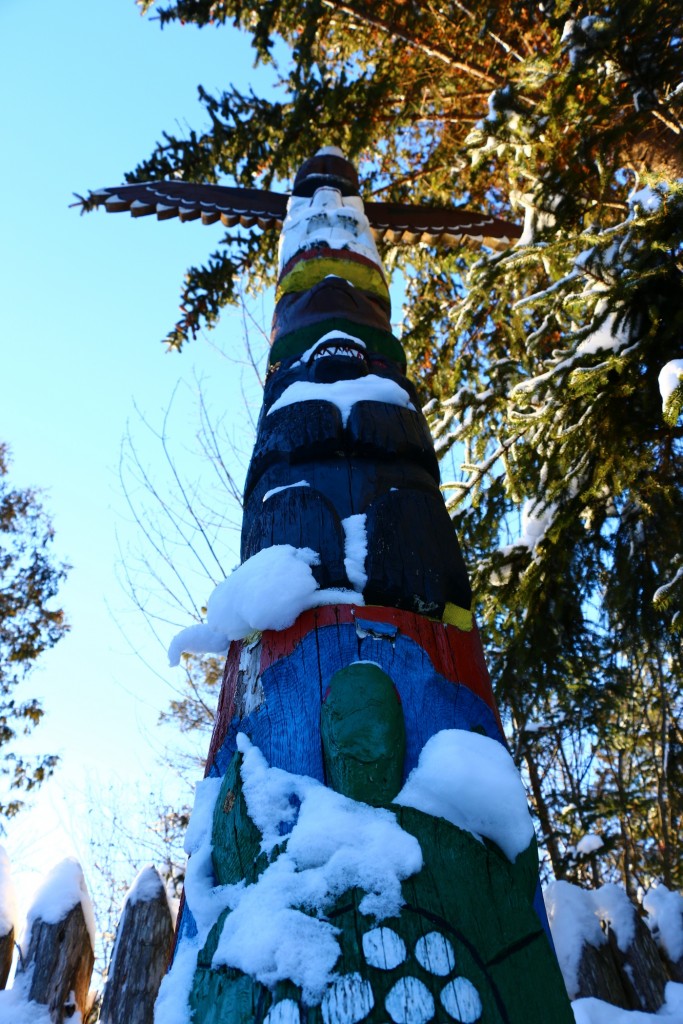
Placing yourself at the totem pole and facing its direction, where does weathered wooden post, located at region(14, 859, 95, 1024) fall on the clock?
The weathered wooden post is roughly at 5 o'clock from the totem pole.

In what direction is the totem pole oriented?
toward the camera
